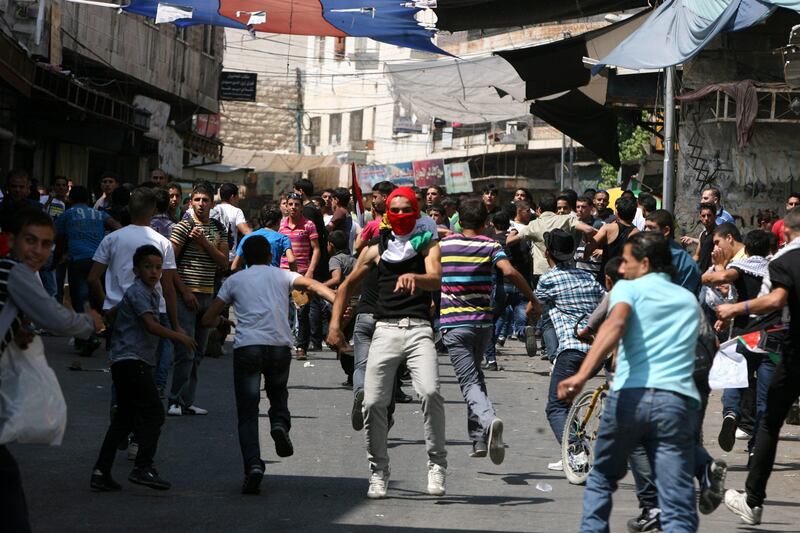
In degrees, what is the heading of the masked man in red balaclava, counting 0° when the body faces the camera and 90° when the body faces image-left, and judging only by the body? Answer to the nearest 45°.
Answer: approximately 0°

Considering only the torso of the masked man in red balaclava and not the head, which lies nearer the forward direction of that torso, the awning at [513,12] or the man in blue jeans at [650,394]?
the man in blue jeans

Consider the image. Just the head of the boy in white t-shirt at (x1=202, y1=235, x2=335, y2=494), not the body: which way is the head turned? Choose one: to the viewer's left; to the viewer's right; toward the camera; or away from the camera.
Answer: away from the camera

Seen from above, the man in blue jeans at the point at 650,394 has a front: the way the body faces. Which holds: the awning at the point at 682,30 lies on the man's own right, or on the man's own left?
on the man's own right

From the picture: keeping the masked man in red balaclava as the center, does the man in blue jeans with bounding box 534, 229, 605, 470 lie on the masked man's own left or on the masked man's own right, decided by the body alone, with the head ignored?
on the masked man's own left

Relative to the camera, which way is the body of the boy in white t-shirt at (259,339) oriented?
away from the camera
